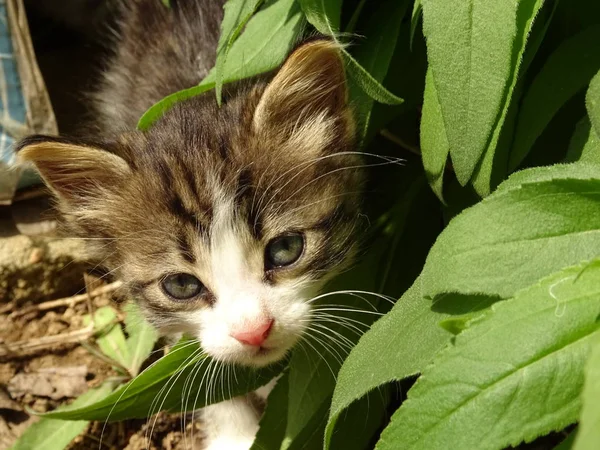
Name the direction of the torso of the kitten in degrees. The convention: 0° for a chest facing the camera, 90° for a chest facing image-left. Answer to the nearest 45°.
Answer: approximately 0°

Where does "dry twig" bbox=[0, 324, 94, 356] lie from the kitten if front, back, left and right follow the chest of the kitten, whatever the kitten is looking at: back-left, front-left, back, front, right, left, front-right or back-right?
back-right

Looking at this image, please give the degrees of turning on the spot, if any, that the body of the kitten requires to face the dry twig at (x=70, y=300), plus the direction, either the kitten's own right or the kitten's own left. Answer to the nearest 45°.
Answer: approximately 135° to the kitten's own right
